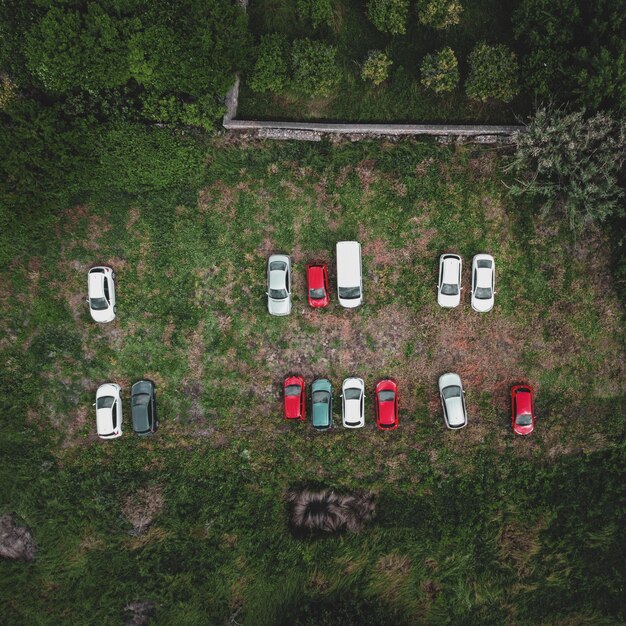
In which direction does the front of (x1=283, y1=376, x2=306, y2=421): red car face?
away from the camera

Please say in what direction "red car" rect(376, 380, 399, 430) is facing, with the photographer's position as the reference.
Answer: facing away from the viewer

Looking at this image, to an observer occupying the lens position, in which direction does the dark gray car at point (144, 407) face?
facing away from the viewer

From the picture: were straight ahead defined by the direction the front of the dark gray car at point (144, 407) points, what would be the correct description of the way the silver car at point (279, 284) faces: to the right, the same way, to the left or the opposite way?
the opposite way

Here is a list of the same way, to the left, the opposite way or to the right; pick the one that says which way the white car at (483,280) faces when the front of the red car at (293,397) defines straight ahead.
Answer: the opposite way

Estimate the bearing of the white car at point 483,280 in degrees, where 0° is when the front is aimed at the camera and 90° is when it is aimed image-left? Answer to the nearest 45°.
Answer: approximately 0°

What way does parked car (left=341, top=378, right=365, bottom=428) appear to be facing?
away from the camera

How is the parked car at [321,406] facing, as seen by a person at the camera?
facing away from the viewer
